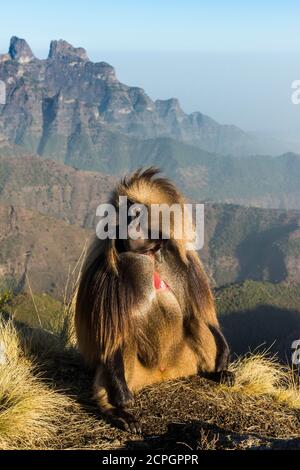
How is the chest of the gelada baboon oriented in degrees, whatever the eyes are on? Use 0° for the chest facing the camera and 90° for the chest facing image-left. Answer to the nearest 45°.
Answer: approximately 315°

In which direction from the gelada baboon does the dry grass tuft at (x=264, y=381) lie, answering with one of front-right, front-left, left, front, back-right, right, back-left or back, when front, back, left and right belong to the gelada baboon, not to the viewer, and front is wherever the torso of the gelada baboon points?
left

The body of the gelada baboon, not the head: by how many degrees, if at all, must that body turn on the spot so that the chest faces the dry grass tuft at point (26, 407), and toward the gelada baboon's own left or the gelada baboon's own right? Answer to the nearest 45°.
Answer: approximately 90° to the gelada baboon's own right
